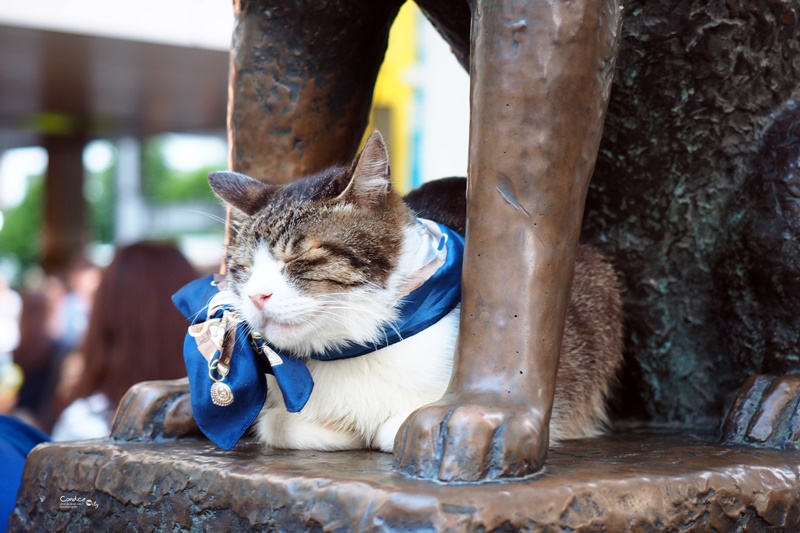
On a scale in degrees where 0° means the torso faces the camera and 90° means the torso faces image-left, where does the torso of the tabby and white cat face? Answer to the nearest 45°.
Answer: approximately 45°

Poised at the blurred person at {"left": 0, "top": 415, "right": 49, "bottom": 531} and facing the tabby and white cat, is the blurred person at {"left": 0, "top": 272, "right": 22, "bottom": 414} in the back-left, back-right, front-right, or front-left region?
back-left

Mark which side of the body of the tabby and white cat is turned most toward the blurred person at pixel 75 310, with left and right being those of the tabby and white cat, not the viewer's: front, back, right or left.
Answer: right

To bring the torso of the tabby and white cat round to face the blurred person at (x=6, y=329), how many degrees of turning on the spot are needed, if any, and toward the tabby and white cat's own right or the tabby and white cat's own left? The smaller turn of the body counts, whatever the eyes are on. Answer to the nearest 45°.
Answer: approximately 90° to the tabby and white cat's own right

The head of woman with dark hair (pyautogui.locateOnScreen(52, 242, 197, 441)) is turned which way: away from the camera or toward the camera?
away from the camera

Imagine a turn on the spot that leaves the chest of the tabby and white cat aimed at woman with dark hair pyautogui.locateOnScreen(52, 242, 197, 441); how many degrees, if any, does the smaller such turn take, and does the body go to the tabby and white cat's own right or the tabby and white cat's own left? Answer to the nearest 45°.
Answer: approximately 90° to the tabby and white cat's own right

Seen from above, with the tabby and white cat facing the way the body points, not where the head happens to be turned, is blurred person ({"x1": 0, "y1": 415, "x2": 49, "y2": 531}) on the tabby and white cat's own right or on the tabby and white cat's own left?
on the tabby and white cat's own right
